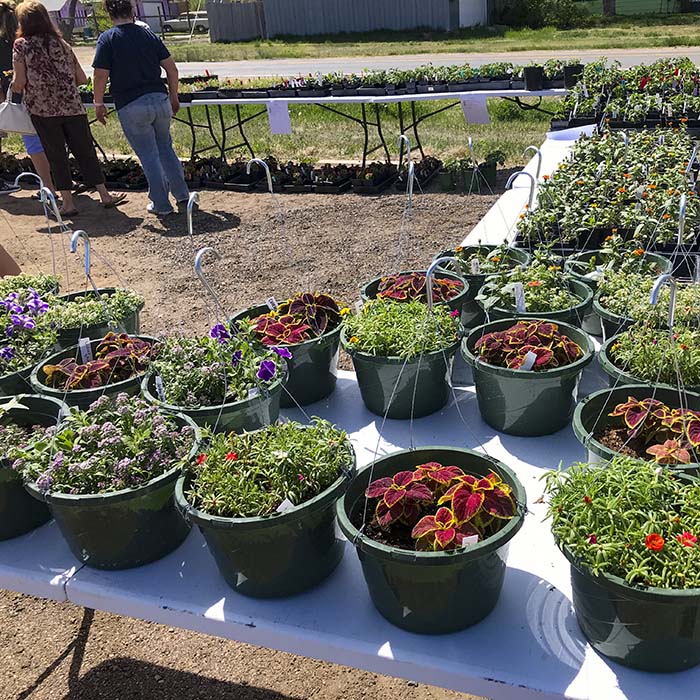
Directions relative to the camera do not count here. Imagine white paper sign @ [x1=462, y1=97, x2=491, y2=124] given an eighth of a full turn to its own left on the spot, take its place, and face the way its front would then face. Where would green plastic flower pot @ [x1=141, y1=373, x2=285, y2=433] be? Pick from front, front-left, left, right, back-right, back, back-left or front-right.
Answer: front-right

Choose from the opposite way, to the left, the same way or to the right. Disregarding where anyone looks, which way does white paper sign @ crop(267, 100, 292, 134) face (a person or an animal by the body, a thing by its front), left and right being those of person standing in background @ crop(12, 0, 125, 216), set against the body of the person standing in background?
the opposite way

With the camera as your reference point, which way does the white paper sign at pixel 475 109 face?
facing the viewer

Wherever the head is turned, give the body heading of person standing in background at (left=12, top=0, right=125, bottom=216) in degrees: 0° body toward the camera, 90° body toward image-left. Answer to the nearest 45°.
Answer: approximately 180°

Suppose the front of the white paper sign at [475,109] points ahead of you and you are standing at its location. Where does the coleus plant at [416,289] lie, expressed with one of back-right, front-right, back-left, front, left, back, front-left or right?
front

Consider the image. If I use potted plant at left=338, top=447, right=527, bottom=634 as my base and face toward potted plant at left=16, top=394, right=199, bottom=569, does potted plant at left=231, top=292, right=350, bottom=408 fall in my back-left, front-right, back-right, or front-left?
front-right

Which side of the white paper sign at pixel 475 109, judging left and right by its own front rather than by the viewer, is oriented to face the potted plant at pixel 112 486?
front

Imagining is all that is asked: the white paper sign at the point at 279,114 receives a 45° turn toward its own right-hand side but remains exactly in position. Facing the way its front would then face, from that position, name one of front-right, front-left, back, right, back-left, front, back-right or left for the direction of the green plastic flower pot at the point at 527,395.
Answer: front-left

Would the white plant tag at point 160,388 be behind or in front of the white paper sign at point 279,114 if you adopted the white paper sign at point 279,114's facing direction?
in front

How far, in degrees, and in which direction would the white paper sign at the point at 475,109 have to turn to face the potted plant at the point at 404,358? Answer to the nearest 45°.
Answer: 0° — it already faces it

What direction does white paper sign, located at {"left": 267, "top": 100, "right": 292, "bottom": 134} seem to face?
toward the camera

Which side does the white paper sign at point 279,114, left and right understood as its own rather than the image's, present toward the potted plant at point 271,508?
front

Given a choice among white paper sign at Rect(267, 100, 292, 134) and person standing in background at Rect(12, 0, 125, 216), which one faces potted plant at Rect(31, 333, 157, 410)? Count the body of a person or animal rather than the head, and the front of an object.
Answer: the white paper sign

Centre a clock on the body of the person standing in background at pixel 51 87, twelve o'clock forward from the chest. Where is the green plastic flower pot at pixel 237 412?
The green plastic flower pot is roughly at 6 o'clock from the person standing in background.

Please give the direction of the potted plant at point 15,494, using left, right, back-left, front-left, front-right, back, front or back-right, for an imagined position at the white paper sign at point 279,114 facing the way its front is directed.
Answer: front

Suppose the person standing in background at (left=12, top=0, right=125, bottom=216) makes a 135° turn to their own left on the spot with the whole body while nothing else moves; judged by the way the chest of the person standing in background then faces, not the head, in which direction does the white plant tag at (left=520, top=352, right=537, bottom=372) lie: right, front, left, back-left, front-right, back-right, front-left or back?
front-left

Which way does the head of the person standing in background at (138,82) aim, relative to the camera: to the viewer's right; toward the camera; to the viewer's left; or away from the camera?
away from the camera

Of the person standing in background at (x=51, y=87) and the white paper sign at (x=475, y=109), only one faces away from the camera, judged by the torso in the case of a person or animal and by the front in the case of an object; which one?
the person standing in background
